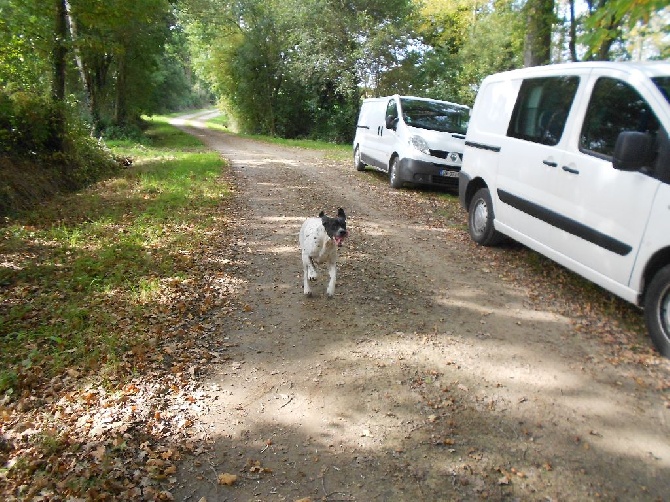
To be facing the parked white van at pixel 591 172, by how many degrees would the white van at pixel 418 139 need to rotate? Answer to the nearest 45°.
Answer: approximately 45° to its right

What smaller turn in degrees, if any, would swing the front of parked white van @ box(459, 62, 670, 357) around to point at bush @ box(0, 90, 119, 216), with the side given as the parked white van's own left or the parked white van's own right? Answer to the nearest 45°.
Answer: approximately 135° to the parked white van's own right

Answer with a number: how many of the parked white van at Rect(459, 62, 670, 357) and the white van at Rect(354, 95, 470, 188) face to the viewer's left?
0

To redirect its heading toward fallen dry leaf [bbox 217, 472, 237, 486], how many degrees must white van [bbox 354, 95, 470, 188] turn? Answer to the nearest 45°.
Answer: approximately 45° to its right

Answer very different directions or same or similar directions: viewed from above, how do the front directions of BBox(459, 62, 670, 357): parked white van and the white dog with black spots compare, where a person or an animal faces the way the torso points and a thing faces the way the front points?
same or similar directions

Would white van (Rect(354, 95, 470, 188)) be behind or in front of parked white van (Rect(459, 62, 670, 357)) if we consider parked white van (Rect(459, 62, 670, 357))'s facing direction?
behind

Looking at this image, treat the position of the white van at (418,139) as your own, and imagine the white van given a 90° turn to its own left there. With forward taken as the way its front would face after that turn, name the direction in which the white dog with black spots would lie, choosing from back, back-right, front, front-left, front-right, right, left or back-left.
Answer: back-right

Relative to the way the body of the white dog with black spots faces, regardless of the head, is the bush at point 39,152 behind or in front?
behind

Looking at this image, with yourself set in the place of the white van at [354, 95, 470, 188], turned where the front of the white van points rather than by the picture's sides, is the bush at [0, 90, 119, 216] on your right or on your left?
on your right

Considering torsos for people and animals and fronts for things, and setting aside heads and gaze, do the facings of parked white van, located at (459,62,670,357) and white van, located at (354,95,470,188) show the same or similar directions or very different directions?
same or similar directions

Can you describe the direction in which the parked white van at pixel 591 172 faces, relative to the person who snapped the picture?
facing the viewer and to the right of the viewer

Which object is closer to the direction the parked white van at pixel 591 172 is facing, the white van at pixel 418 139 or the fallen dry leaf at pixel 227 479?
the fallen dry leaf

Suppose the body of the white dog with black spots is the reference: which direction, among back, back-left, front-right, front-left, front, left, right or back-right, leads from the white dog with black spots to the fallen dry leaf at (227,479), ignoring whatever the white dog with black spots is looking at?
front-right
